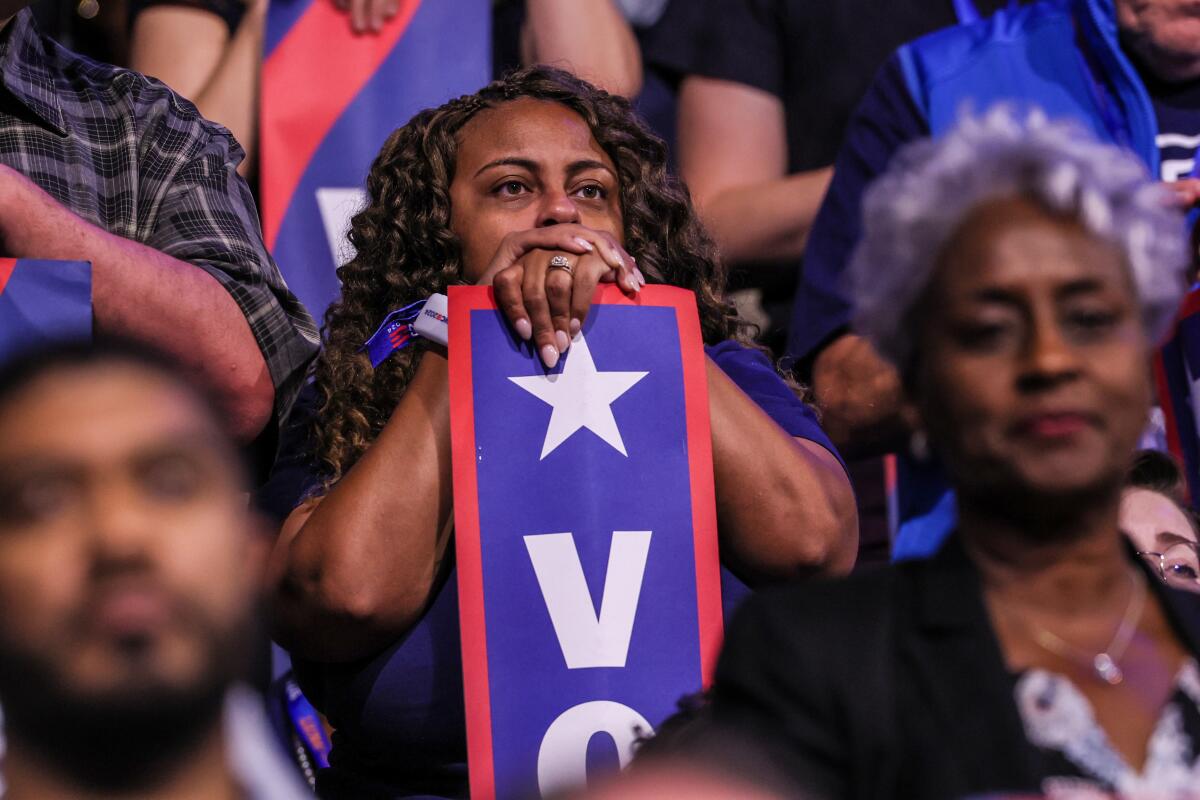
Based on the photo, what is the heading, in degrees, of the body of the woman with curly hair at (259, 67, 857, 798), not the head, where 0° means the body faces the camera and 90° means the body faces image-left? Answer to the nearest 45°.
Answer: approximately 0°

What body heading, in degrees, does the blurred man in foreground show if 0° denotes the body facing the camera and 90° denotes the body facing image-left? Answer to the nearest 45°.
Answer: approximately 0°

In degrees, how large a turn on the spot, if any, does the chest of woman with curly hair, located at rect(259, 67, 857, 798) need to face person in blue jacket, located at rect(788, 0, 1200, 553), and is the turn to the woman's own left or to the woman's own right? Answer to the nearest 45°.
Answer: approximately 135° to the woman's own left

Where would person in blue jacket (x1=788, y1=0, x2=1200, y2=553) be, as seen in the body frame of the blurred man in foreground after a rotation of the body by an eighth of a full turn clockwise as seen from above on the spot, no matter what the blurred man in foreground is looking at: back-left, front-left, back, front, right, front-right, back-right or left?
back

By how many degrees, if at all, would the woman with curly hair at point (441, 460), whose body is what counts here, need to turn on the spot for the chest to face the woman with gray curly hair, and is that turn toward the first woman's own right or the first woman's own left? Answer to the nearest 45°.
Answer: approximately 45° to the first woman's own left

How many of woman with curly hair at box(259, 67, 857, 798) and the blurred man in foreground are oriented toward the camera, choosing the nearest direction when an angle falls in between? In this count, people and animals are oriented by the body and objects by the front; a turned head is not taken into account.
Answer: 2

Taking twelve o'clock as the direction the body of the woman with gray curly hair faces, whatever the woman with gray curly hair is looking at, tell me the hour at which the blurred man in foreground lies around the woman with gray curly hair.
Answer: The blurred man in foreground is roughly at 3 o'clock from the woman with gray curly hair.

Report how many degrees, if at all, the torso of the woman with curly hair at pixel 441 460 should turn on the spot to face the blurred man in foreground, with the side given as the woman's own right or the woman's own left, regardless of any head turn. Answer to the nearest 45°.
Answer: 0° — they already face them
